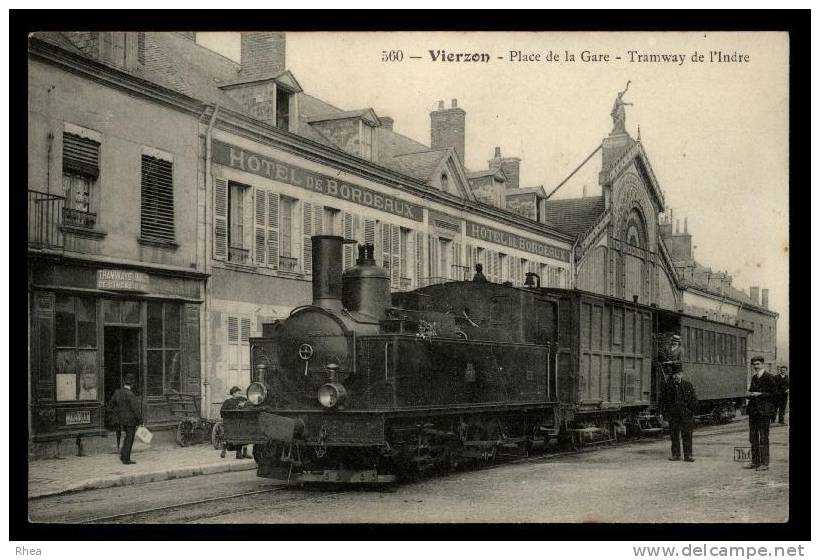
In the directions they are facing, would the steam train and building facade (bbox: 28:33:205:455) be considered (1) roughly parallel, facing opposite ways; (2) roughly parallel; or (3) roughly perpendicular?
roughly perpendicular

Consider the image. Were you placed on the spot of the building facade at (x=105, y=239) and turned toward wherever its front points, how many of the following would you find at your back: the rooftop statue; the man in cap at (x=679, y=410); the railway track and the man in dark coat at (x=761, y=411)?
0

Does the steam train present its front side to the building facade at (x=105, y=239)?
no

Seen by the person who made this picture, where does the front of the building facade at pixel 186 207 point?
facing the viewer and to the right of the viewer

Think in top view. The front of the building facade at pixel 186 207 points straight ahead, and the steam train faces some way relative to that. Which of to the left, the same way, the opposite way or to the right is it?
to the right

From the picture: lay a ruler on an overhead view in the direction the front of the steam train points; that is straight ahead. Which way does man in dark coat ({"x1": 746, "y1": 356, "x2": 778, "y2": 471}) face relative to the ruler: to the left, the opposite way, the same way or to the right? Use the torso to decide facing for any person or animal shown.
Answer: the same way

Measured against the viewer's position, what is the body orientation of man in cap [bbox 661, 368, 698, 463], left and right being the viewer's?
facing the viewer

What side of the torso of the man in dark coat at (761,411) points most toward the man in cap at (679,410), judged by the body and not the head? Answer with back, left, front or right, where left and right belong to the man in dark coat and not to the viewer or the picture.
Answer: right

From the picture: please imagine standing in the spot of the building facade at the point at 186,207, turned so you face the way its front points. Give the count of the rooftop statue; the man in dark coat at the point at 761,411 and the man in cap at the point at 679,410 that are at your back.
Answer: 0

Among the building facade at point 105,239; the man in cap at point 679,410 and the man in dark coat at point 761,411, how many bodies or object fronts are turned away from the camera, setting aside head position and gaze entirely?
0
